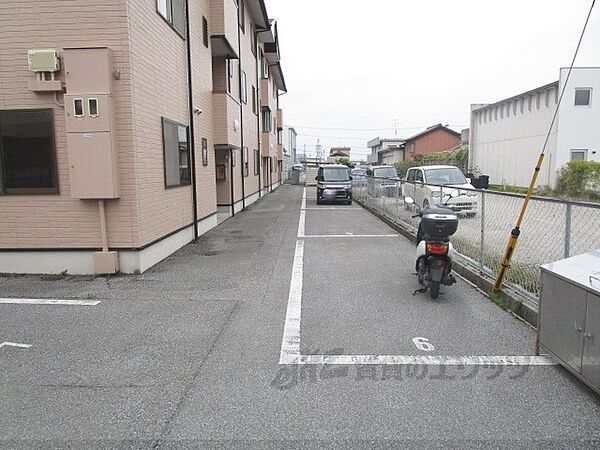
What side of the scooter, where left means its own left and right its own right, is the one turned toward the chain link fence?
right

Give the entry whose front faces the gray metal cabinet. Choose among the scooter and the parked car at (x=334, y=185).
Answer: the parked car

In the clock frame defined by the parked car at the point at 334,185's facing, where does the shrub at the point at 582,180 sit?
The shrub is roughly at 9 o'clock from the parked car.

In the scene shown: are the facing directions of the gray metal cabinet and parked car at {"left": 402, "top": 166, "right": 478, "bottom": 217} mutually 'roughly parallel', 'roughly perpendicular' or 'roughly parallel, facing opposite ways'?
roughly perpendicular

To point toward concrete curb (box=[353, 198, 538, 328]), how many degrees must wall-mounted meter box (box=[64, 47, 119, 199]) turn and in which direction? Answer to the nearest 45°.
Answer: approximately 45° to its left

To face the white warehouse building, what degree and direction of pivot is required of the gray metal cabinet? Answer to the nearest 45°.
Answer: approximately 135° to its right

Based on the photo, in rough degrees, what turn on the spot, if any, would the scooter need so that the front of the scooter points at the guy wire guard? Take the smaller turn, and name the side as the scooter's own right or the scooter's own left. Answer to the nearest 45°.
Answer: approximately 90° to the scooter's own right

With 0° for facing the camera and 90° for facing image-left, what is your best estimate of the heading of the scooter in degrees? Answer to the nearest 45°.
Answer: approximately 180°

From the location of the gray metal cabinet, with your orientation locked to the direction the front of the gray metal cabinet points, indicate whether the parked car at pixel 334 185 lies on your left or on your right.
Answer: on your right
